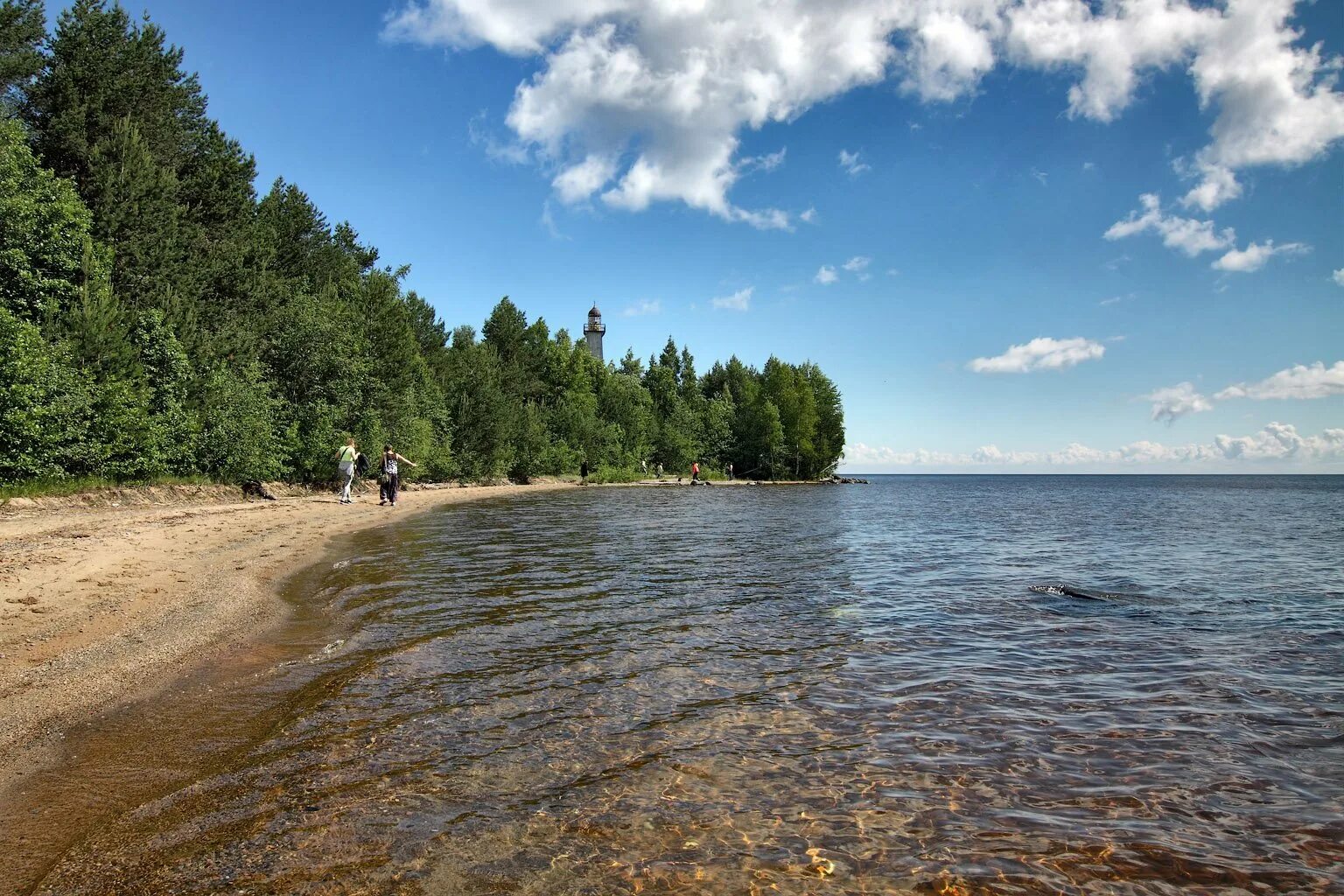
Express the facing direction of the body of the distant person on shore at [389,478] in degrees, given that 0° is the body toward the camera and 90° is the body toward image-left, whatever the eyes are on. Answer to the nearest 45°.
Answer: approximately 180°

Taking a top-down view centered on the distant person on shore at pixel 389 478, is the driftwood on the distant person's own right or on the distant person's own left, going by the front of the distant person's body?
on the distant person's own left
